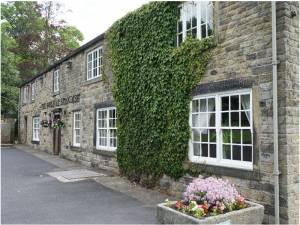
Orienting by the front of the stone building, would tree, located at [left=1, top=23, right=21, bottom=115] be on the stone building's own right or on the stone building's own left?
on the stone building's own right

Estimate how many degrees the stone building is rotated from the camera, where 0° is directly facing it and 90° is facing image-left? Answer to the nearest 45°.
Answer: approximately 45°

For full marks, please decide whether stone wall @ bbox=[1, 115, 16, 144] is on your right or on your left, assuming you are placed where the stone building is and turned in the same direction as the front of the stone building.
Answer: on your right

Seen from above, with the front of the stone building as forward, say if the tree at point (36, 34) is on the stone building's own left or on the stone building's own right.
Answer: on the stone building's own right
